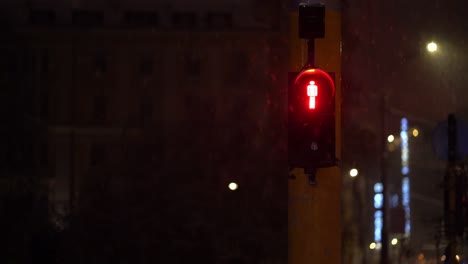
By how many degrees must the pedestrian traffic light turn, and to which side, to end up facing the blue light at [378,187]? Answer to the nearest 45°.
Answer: approximately 180°

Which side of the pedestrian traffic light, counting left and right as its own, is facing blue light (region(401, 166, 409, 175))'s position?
back

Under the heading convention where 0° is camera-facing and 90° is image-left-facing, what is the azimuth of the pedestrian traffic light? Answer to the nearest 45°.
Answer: approximately 0°

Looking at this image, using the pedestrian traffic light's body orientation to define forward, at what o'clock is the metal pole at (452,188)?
The metal pole is roughly at 7 o'clock from the pedestrian traffic light.

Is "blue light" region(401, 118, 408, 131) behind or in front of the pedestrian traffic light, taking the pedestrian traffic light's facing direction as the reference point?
behind

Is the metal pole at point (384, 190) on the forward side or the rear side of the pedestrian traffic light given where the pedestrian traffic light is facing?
on the rear side

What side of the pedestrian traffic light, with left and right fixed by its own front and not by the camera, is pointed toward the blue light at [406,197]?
back

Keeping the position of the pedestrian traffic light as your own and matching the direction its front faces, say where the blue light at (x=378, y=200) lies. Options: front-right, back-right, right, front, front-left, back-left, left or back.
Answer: back
